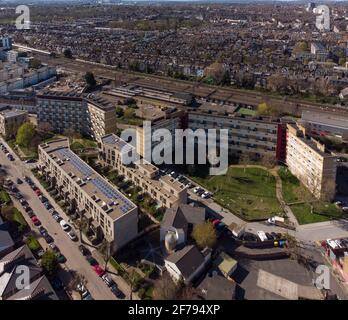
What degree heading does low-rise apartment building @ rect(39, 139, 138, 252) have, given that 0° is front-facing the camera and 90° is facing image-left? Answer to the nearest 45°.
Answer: approximately 45°
